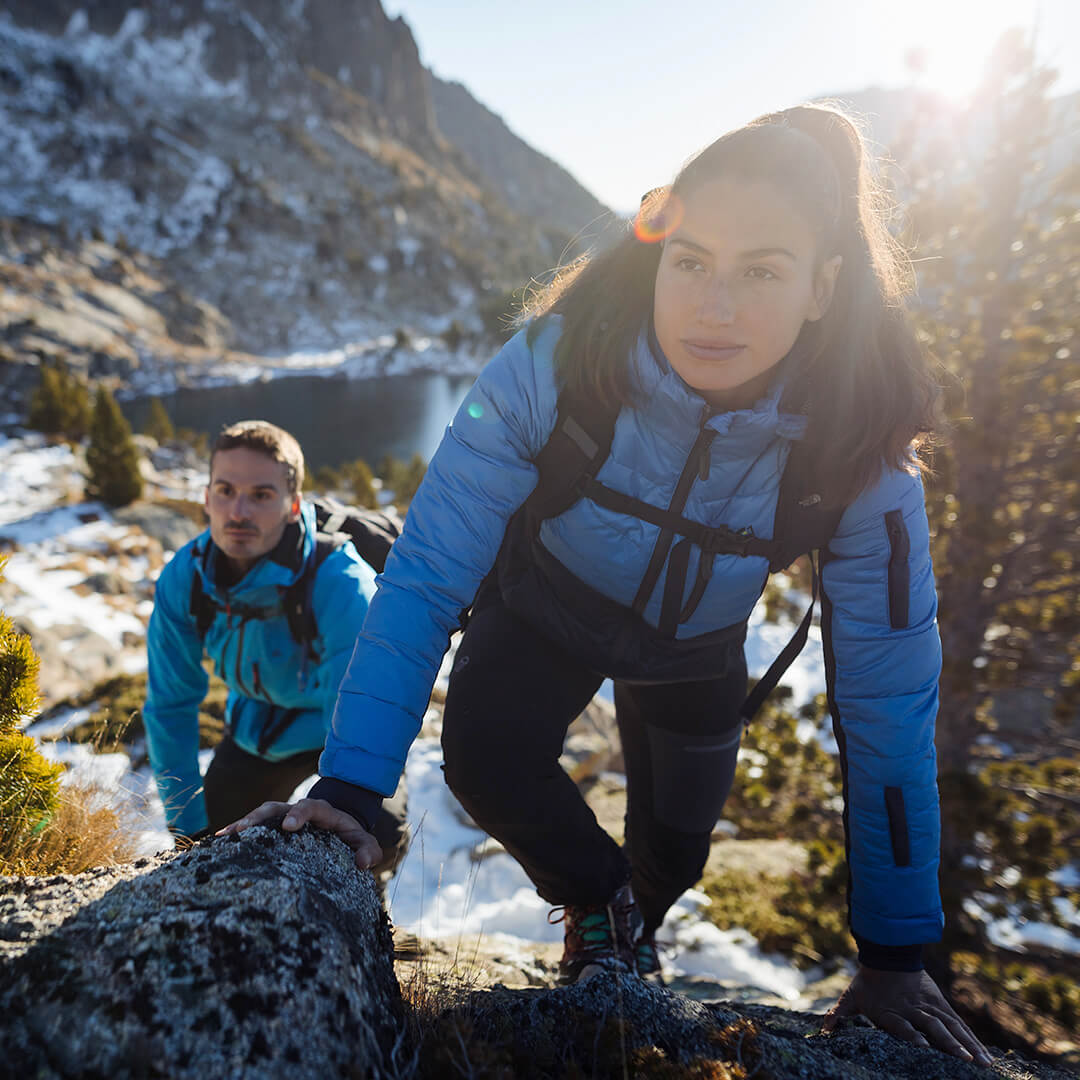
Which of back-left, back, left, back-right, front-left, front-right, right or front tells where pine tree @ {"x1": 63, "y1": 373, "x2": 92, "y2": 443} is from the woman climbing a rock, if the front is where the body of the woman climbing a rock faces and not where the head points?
back-right

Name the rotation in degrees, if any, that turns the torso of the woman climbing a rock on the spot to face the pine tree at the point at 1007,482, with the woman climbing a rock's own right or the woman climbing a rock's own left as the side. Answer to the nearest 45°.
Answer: approximately 135° to the woman climbing a rock's own left

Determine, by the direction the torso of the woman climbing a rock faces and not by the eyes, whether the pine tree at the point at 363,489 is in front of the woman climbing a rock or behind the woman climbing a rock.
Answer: behind

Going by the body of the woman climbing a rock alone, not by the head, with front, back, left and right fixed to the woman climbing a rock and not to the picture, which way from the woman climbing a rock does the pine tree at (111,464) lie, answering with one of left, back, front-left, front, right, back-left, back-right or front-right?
back-right

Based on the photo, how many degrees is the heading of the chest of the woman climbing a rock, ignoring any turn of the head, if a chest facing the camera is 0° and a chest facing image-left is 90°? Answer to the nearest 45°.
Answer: approximately 0°

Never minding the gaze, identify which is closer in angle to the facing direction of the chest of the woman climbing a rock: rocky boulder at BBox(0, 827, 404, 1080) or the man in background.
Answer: the rocky boulder

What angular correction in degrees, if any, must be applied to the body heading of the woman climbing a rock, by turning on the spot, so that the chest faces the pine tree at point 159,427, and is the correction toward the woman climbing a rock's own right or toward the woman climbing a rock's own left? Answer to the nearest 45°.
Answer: approximately 135° to the woman climbing a rock's own right
